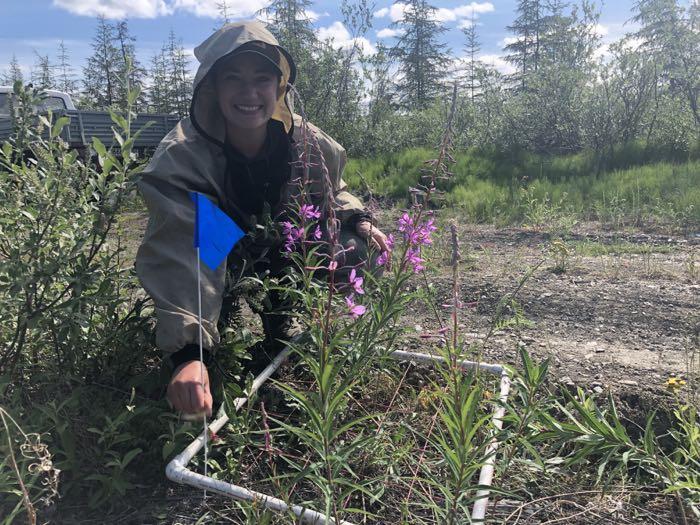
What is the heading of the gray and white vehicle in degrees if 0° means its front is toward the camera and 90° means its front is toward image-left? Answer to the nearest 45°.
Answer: approximately 90°

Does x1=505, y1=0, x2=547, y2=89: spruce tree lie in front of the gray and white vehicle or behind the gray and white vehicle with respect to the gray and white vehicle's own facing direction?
behind

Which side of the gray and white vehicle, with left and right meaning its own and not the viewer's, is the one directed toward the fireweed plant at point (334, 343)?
left

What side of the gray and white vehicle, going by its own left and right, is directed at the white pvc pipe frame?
left

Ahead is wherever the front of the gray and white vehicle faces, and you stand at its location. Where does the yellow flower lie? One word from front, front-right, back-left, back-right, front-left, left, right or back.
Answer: left

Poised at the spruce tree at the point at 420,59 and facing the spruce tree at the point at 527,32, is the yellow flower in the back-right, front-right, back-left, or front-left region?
back-right

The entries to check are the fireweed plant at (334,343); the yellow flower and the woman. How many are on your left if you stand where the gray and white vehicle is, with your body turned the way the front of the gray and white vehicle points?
3

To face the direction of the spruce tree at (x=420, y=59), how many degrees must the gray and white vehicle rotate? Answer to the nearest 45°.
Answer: approximately 135° to its right
